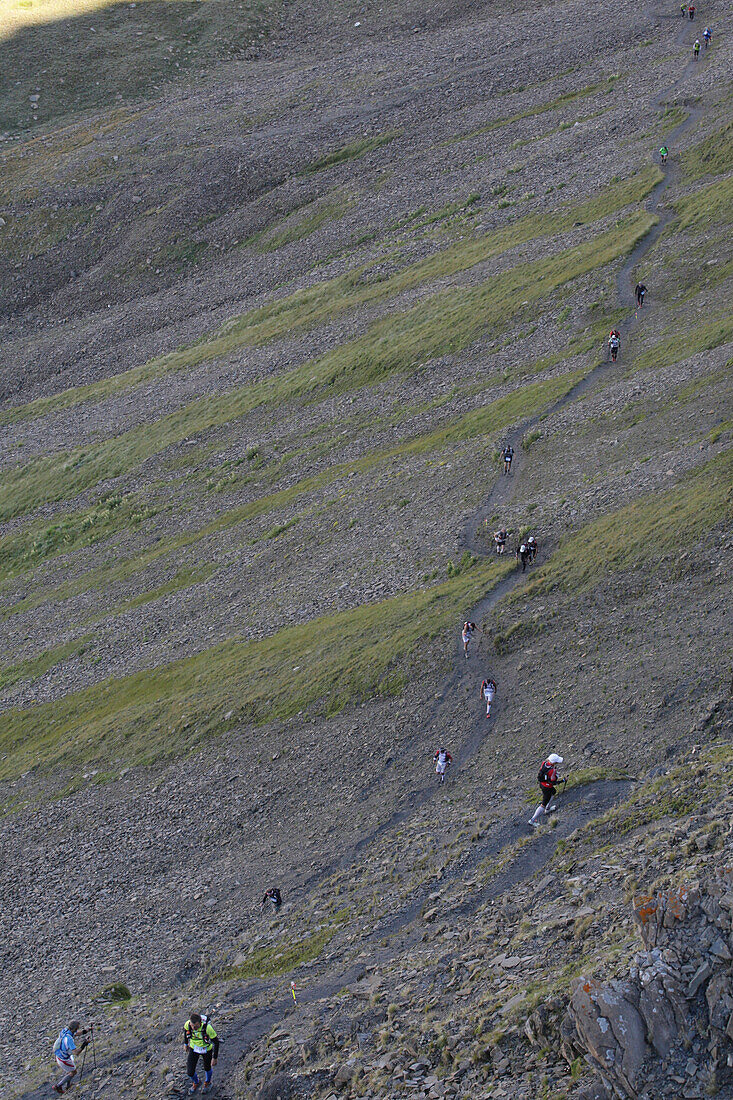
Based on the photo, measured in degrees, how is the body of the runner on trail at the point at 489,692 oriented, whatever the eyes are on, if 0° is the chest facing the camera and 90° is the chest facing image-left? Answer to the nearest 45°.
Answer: approximately 0°

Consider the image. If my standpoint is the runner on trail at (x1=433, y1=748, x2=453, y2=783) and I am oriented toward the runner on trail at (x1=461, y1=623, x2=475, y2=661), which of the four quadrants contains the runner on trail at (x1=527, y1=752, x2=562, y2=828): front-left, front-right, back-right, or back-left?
back-right

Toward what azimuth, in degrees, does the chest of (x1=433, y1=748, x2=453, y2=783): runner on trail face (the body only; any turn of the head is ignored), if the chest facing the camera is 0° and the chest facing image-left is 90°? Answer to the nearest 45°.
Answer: approximately 0°

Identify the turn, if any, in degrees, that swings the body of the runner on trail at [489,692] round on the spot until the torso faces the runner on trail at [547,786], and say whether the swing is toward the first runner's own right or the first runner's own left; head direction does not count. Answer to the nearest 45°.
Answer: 0° — they already face them

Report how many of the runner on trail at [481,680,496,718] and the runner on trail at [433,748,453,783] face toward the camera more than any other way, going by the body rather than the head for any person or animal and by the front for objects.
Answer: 2

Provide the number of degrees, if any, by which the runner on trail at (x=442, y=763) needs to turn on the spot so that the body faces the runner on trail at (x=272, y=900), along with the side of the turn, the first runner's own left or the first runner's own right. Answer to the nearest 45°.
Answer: approximately 45° to the first runner's own right
